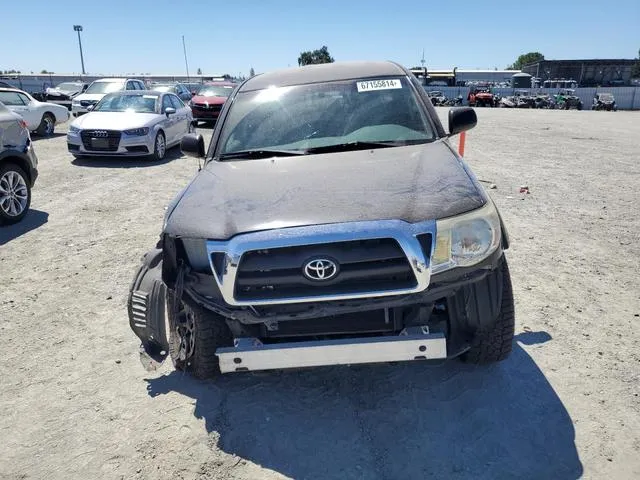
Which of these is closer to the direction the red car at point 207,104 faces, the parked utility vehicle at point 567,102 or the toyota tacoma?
the toyota tacoma

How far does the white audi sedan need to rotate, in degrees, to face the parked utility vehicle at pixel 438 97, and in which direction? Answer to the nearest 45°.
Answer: approximately 180°

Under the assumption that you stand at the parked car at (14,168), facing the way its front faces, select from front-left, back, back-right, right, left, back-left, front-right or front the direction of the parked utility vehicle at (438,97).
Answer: back

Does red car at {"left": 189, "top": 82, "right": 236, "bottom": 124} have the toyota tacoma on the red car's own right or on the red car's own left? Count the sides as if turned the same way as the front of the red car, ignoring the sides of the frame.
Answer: on the red car's own left

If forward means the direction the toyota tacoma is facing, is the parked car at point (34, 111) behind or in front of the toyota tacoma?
behind

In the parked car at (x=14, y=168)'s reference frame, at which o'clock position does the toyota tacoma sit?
The toyota tacoma is roughly at 10 o'clock from the parked car.

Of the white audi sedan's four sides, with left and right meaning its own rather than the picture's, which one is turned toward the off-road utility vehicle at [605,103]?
back

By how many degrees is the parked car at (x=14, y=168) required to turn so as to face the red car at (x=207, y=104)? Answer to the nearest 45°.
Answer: approximately 180°

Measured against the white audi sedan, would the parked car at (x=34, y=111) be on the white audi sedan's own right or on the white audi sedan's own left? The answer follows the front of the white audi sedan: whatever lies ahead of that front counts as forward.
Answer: on the white audi sedan's own right

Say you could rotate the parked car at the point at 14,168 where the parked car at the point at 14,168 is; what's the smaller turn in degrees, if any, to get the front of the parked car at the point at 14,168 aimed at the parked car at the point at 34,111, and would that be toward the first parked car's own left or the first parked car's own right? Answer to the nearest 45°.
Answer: approximately 135° to the first parked car's own right
